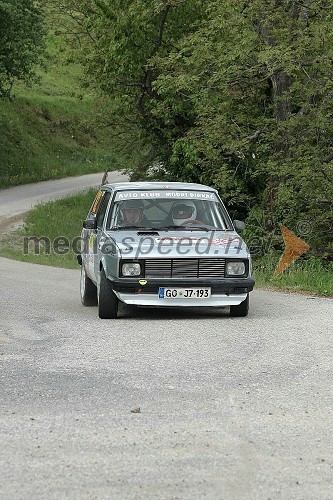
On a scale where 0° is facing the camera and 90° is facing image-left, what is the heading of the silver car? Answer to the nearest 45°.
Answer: approximately 0°
